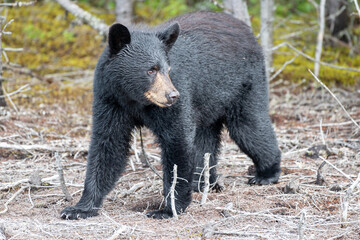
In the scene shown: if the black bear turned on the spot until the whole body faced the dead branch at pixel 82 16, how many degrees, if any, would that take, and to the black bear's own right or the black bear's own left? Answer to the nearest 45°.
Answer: approximately 135° to the black bear's own right

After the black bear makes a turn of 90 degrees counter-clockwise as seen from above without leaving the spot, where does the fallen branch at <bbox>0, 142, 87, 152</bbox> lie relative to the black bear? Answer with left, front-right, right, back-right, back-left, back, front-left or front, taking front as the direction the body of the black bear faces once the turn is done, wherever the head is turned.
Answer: back

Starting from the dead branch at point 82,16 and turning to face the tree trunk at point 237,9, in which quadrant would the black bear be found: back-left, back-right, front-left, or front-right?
front-right

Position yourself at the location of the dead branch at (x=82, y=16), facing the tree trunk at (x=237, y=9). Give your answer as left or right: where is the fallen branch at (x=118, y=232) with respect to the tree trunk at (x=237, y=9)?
right

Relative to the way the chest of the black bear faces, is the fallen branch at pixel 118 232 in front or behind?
in front

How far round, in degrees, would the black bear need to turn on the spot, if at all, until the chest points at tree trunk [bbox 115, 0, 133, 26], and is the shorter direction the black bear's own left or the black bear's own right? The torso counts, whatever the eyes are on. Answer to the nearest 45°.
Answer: approximately 135° to the black bear's own right

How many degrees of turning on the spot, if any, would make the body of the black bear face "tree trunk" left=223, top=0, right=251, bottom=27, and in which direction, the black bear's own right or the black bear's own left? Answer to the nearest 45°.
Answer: approximately 135° to the black bear's own right

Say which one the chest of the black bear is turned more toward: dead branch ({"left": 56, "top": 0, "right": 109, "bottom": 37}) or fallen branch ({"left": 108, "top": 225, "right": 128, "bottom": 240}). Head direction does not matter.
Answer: the fallen branch

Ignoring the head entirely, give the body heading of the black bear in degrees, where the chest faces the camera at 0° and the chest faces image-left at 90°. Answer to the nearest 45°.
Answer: approximately 45°
